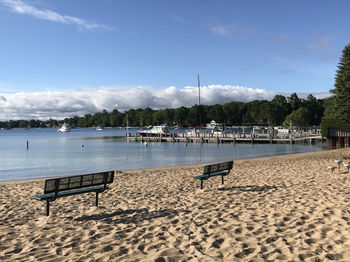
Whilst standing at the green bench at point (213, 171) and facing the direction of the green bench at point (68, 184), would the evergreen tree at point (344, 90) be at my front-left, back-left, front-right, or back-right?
back-right

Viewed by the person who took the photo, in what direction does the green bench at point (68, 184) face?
facing away from the viewer and to the left of the viewer

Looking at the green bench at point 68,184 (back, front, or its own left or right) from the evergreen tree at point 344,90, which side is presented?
right

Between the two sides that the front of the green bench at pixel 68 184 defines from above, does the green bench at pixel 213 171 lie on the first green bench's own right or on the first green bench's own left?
on the first green bench's own right

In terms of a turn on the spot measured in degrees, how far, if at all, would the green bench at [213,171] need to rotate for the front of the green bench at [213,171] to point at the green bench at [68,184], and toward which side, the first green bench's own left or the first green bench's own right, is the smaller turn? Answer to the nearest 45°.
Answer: approximately 90° to the first green bench's own left

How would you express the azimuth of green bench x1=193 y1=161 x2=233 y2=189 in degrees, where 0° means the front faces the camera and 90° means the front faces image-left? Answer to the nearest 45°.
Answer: approximately 135°

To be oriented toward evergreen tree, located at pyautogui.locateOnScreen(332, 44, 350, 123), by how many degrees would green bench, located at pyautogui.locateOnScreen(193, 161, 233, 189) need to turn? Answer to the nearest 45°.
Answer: approximately 90° to its right

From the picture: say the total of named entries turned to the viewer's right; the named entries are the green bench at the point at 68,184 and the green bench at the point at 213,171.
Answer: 0

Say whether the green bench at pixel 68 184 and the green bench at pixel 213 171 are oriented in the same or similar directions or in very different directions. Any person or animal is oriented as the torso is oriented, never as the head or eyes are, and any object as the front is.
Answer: same or similar directions
